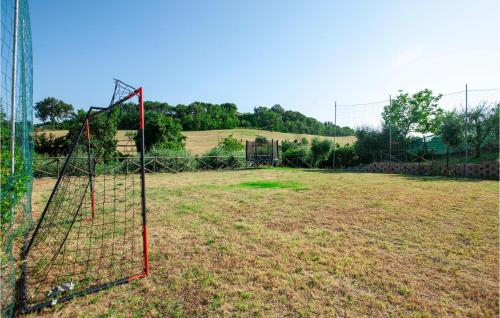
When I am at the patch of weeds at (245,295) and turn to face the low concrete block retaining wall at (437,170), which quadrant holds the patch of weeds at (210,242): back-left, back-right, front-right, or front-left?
front-left

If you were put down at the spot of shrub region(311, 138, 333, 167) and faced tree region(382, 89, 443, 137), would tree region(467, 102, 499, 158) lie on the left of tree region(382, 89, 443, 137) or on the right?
right

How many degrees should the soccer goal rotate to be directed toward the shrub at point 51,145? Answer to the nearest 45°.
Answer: approximately 90° to its left

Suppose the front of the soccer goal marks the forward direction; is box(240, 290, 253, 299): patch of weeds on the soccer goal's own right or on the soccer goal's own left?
on the soccer goal's own right

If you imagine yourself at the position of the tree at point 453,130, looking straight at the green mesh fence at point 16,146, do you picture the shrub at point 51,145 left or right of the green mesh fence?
right

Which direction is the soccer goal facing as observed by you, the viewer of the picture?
facing to the right of the viewer

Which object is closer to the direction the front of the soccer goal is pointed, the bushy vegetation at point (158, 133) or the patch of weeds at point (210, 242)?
the patch of weeds

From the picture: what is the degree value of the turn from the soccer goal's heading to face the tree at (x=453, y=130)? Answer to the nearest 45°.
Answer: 0° — it already faces it

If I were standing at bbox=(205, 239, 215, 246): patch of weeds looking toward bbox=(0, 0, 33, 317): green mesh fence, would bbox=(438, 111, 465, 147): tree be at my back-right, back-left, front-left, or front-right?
back-right

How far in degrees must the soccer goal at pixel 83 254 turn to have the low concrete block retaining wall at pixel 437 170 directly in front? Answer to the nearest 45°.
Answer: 0° — it already faces it

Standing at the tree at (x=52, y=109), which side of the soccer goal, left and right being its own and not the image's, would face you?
left

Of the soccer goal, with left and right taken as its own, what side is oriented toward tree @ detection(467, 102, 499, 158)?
front
